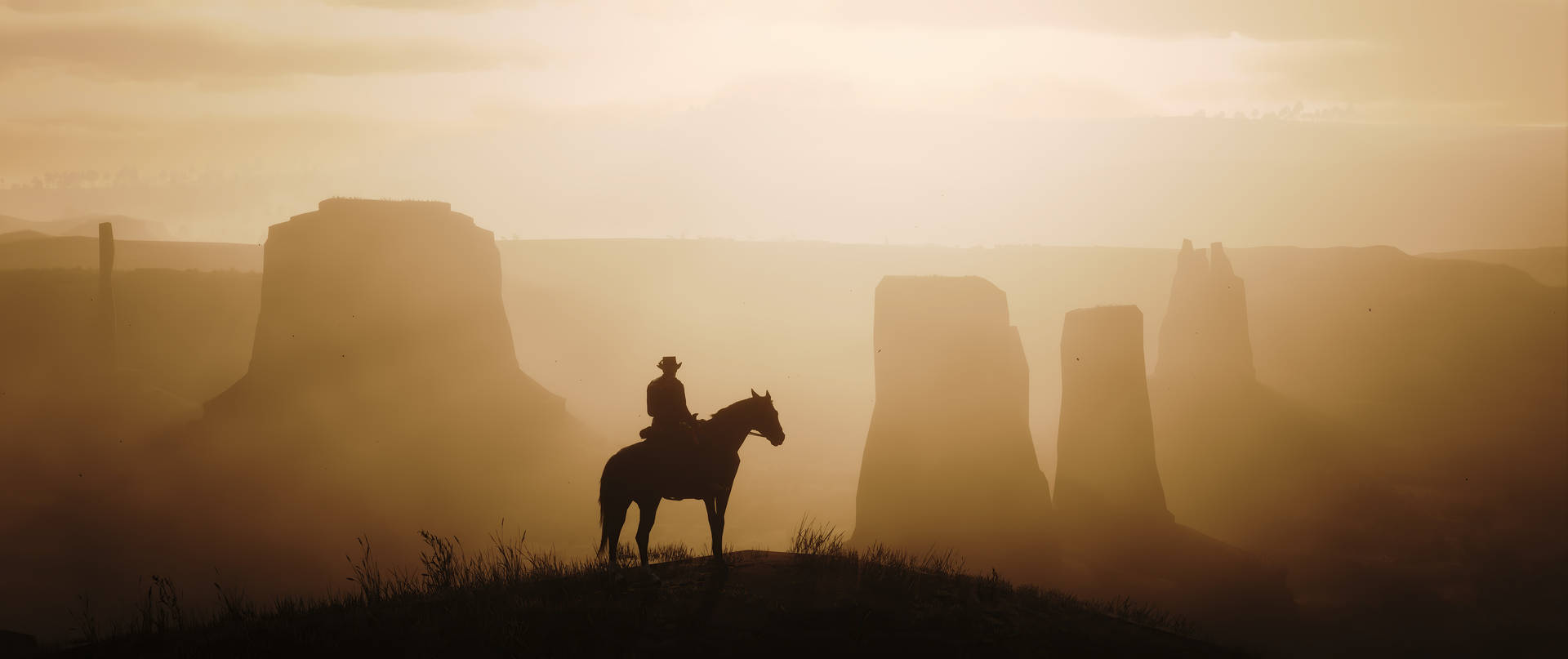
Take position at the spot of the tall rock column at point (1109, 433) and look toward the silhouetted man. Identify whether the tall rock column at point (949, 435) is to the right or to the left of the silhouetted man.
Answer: right

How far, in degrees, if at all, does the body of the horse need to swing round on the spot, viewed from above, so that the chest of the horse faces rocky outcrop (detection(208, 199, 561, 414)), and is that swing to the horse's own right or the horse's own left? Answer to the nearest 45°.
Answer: approximately 90° to the horse's own left

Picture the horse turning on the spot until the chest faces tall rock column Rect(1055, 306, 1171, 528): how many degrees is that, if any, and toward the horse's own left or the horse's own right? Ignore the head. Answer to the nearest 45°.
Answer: approximately 45° to the horse's own left

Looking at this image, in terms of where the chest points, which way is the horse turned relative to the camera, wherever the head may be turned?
to the viewer's right

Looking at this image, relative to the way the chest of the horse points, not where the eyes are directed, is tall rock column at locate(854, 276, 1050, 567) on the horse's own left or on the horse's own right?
on the horse's own left

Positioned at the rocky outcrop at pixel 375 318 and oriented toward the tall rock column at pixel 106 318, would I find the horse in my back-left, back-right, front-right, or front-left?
back-left

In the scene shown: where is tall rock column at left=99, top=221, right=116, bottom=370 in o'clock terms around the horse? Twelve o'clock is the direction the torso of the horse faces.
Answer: The tall rock column is roughly at 8 o'clock from the horse.
